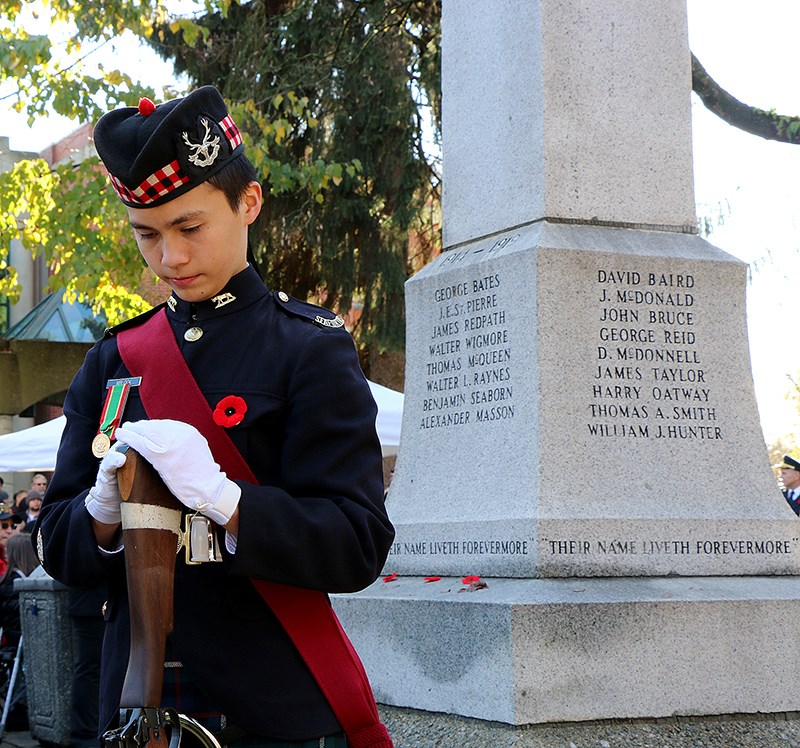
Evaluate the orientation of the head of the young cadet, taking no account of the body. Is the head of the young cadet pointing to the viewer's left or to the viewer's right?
to the viewer's left

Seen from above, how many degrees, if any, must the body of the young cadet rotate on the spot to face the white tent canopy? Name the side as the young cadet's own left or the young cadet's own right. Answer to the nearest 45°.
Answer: approximately 135° to the young cadet's own right

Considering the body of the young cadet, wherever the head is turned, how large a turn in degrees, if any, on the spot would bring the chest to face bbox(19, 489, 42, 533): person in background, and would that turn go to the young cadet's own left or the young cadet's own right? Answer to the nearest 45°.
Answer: approximately 135° to the young cadet's own right

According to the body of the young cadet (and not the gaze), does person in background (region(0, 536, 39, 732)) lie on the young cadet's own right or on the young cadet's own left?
on the young cadet's own right

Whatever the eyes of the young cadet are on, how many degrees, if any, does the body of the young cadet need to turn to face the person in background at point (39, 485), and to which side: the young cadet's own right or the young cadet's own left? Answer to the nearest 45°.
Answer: approximately 135° to the young cadet's own right

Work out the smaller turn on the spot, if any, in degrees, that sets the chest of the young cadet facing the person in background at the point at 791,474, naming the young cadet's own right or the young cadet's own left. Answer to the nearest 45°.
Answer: approximately 180°
